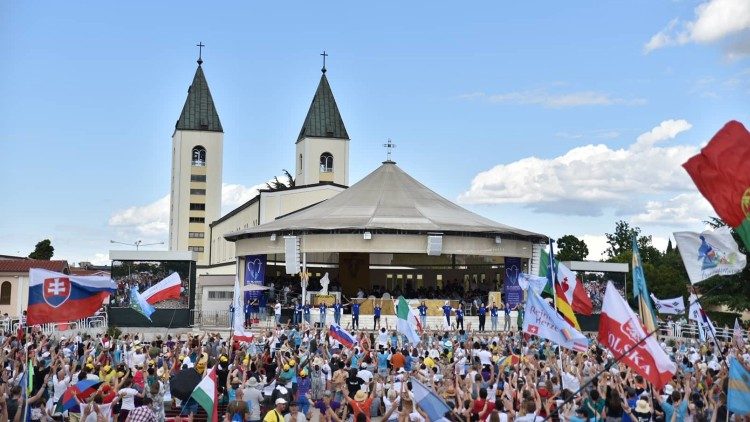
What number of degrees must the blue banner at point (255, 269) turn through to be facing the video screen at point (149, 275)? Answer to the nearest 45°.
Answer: approximately 45° to its right

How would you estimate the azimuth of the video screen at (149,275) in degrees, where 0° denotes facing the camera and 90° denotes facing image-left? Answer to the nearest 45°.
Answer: approximately 0°

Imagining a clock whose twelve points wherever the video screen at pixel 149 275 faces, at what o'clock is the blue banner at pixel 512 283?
The blue banner is roughly at 9 o'clock from the video screen.

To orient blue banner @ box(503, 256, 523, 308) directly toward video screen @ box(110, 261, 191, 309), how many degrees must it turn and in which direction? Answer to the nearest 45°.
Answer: approximately 90° to its right

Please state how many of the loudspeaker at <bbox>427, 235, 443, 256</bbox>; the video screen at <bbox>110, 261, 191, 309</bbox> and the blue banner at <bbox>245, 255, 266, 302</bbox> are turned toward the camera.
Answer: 3

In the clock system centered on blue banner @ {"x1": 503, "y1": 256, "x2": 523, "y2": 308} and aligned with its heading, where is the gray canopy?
The gray canopy is roughly at 3 o'clock from the blue banner.

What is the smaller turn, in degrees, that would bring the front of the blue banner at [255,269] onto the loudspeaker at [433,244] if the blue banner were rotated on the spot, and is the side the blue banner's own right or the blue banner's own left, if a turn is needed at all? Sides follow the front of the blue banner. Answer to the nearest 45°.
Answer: approximately 45° to the blue banner's own left

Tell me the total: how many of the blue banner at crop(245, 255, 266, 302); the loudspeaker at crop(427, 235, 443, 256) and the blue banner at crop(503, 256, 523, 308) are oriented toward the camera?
3

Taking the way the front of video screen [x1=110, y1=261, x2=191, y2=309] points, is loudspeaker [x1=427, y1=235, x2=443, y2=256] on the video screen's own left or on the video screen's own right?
on the video screen's own left

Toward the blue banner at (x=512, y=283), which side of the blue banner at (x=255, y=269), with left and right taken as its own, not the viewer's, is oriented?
left

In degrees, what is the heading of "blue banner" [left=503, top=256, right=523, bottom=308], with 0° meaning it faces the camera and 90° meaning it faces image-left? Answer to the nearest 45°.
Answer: approximately 0°
